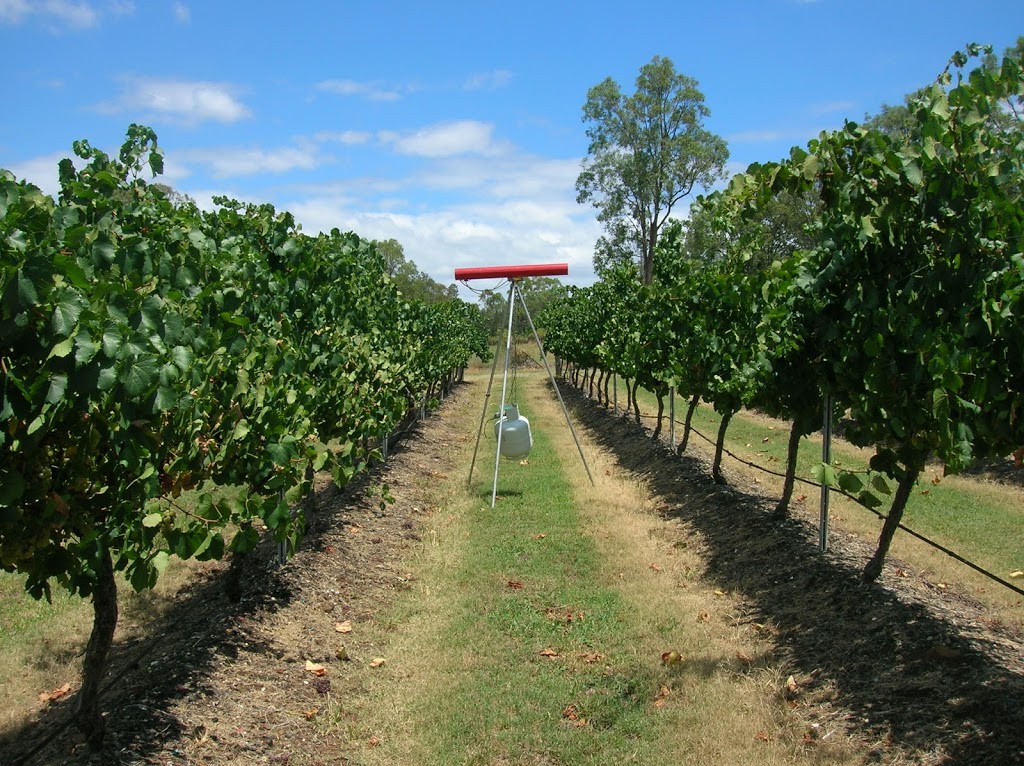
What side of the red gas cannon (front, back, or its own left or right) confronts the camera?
right

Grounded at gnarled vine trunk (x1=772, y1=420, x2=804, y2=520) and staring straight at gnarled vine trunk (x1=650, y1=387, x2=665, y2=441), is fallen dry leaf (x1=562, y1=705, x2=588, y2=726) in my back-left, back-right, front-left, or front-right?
back-left

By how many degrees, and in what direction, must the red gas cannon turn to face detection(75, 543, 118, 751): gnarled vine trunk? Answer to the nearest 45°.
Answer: approximately 90° to its right

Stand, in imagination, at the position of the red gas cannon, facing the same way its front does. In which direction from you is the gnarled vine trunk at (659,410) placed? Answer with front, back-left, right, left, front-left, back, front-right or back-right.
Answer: front-left
